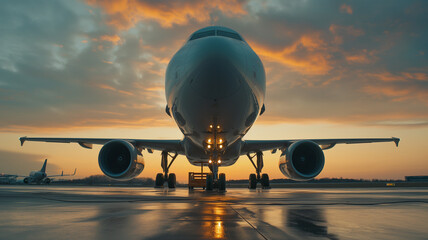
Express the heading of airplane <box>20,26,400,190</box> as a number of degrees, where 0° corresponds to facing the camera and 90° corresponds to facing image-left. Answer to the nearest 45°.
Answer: approximately 0°
